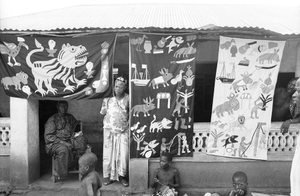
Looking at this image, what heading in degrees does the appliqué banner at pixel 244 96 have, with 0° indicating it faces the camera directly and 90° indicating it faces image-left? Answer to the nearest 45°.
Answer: approximately 0°

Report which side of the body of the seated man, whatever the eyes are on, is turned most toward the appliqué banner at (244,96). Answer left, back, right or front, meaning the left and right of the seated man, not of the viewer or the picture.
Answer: left

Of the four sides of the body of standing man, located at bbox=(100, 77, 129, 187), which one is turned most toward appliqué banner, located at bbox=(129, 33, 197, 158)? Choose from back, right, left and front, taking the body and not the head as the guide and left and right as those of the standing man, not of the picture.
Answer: left

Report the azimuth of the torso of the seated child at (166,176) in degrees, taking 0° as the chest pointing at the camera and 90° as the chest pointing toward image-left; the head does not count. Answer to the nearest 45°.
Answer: approximately 0°

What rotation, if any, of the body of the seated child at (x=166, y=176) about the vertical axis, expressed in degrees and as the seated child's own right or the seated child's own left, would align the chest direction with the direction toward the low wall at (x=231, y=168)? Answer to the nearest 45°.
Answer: approximately 90° to the seated child's own left

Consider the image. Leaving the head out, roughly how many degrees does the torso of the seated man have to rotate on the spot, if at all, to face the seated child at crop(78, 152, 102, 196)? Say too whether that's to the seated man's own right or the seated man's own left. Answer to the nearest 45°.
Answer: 0° — they already face them

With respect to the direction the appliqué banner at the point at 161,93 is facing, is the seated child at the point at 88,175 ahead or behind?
ahead

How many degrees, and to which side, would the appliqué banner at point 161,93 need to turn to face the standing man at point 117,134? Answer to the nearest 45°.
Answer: approximately 90° to its right

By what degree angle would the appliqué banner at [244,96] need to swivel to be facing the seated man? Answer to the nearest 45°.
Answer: approximately 90° to its right

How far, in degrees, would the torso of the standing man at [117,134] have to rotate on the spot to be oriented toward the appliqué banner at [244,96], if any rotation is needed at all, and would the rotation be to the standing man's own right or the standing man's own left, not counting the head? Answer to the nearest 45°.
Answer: approximately 90° to the standing man's own left
